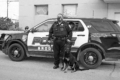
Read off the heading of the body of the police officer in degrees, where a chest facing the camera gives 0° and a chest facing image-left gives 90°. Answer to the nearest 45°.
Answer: approximately 0°

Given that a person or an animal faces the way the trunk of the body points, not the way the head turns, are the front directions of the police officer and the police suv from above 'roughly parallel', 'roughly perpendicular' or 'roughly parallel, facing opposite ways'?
roughly perpendicular

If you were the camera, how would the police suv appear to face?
facing to the left of the viewer

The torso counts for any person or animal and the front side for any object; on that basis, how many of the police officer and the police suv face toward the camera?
1

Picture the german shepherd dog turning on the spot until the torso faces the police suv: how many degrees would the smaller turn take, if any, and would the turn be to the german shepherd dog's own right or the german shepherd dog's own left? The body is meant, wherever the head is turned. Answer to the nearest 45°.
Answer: approximately 180°

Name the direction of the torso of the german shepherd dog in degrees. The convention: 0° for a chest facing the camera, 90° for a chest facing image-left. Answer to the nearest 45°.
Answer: approximately 45°
